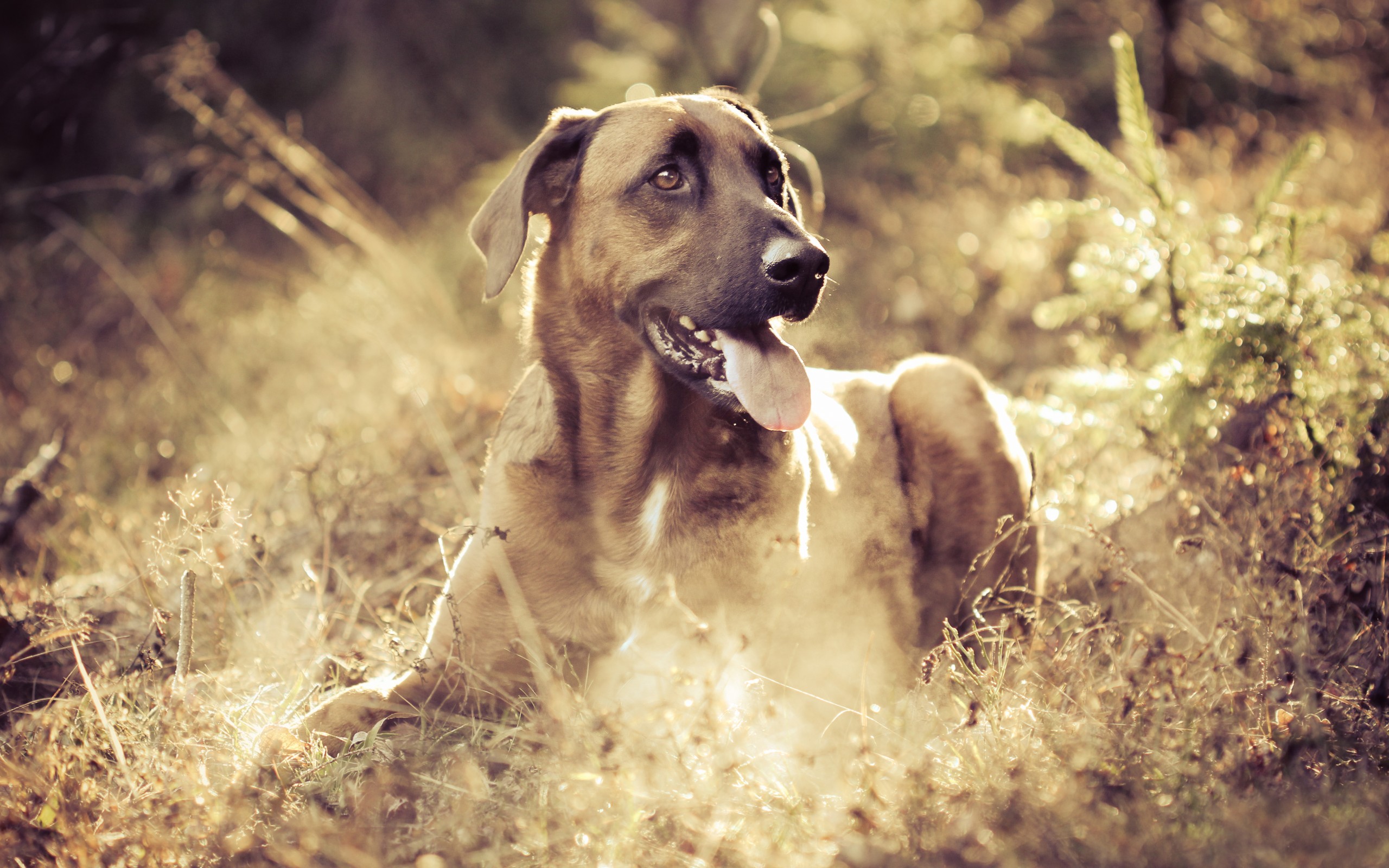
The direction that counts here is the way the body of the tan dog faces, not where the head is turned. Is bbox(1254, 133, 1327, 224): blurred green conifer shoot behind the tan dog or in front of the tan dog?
behind

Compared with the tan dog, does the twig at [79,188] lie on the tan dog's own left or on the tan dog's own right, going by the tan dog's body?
on the tan dog's own right

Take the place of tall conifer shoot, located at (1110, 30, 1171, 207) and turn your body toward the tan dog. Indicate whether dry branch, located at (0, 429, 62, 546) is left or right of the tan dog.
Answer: right

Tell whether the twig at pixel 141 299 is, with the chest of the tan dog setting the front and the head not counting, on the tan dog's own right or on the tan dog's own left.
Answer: on the tan dog's own right

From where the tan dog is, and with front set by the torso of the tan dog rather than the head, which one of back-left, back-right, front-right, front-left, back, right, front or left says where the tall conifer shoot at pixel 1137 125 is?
back

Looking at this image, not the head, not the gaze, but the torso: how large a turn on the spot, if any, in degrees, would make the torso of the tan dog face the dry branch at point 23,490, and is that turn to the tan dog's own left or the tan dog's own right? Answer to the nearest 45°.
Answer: approximately 90° to the tan dog's own right

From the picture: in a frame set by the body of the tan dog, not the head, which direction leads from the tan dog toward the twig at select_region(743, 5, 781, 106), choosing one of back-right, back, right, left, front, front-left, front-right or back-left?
back-right

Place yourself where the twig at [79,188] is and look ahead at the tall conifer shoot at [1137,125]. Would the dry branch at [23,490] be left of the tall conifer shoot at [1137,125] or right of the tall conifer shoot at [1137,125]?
right

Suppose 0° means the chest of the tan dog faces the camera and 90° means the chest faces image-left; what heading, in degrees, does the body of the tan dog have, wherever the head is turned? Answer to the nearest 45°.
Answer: approximately 45°
